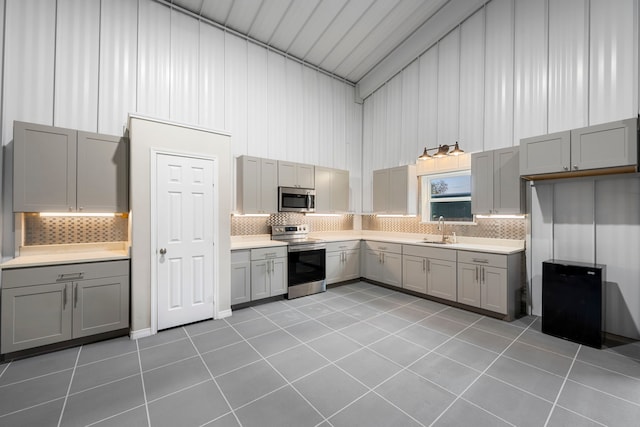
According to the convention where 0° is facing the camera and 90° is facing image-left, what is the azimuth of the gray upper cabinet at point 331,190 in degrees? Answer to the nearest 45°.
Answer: approximately 315°

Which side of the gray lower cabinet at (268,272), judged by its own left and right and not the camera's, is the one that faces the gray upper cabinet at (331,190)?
left

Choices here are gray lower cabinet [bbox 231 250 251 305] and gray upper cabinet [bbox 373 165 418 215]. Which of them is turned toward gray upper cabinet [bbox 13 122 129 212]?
gray upper cabinet [bbox 373 165 418 215]

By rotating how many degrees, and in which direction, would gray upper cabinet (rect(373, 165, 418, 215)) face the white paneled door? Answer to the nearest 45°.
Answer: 0° — it already faces it

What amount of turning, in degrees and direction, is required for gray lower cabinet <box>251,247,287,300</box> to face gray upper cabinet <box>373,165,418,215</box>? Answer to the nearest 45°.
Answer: approximately 45° to its left

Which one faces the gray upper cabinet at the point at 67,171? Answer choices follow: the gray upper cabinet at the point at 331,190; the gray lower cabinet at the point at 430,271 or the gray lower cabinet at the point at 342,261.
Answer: the gray lower cabinet at the point at 430,271

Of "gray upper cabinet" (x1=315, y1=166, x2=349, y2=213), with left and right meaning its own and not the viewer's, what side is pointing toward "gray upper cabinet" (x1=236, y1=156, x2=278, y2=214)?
right

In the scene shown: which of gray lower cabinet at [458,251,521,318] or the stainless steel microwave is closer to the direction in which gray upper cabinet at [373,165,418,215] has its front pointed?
the stainless steel microwave

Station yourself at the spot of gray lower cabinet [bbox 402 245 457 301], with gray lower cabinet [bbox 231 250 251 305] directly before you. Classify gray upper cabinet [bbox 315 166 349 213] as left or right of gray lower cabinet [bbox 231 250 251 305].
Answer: right

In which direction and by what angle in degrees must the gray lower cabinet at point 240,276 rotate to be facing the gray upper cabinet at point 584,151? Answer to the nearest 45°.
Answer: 0° — it already faces it

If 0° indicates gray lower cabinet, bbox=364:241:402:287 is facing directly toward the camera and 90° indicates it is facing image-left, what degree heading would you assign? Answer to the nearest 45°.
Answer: approximately 45°
